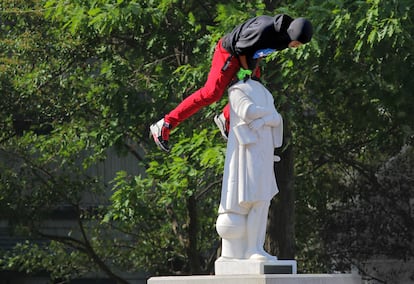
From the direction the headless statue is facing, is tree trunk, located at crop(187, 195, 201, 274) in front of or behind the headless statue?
behind

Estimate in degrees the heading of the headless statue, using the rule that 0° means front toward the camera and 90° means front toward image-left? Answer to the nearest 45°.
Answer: approximately 315°

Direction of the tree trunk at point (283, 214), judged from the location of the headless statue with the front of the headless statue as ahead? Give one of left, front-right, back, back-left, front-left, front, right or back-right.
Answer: back-left
